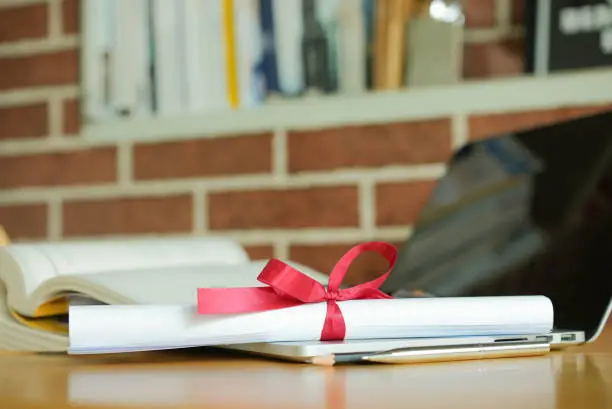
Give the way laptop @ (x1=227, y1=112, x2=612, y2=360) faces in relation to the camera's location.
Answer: facing the viewer and to the left of the viewer
